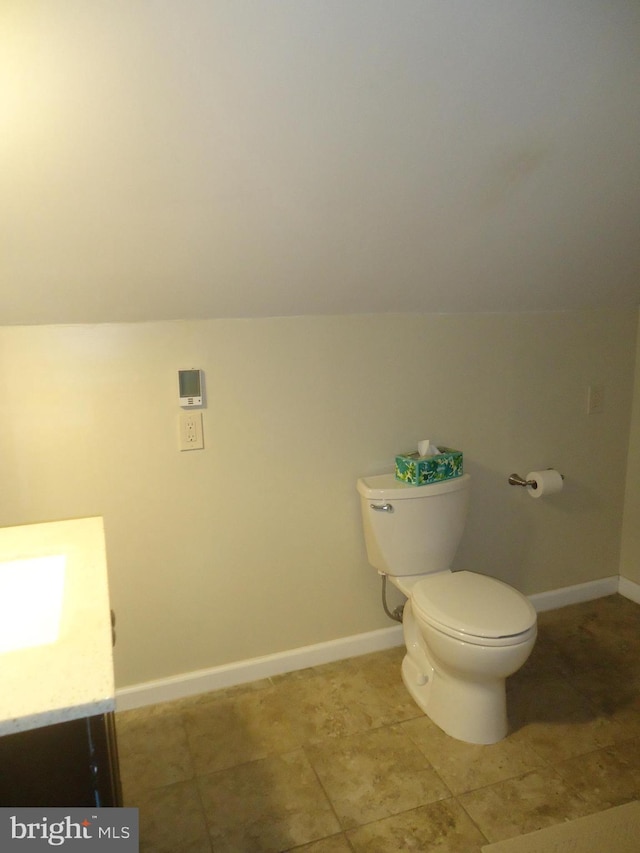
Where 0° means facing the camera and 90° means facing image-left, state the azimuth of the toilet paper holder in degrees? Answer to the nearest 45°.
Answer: approximately 315°

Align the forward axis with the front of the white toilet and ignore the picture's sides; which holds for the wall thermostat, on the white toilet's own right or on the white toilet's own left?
on the white toilet's own right

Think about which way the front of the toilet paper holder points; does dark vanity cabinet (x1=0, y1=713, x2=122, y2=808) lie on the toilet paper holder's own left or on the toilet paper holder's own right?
on the toilet paper holder's own right

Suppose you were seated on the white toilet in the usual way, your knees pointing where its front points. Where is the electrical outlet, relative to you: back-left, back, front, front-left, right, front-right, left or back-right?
back-right

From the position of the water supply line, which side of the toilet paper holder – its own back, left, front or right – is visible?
right

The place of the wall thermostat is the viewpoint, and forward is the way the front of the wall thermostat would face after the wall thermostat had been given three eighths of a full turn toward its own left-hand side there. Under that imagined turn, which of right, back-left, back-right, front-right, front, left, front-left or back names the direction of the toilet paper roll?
front-right

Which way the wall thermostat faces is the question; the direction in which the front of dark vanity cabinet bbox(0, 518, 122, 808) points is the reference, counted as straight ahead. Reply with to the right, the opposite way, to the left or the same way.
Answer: to the right

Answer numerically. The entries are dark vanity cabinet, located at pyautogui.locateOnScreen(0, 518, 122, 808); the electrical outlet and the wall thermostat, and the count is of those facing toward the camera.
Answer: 2

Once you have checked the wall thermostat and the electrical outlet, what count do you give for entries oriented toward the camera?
2

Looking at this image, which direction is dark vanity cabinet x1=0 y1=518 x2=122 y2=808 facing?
to the viewer's right
